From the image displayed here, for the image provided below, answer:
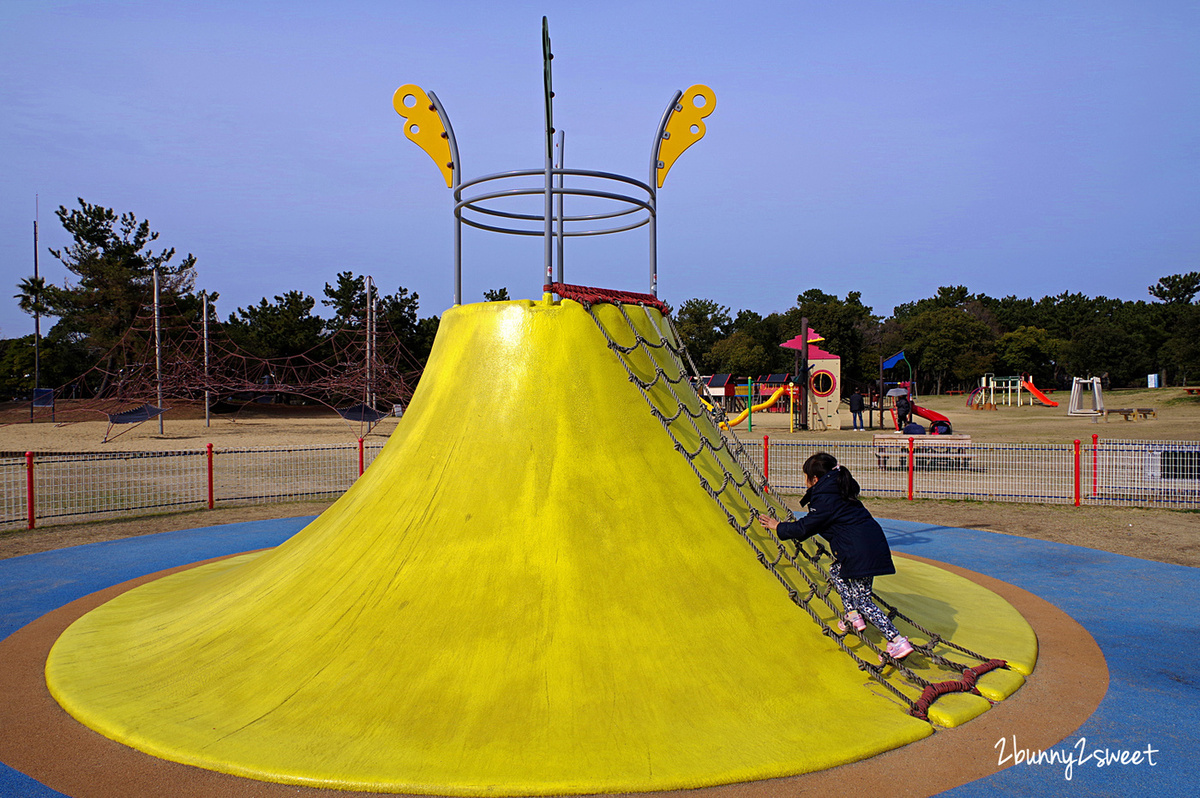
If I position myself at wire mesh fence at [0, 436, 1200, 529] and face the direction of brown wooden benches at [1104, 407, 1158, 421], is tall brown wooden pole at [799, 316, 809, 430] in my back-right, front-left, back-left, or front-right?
front-left

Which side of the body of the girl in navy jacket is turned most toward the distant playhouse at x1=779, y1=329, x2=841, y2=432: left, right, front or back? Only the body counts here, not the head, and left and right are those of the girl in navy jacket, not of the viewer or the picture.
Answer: right

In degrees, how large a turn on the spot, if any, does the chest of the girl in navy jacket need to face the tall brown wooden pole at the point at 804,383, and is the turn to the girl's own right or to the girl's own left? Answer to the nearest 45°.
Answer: approximately 90° to the girl's own right

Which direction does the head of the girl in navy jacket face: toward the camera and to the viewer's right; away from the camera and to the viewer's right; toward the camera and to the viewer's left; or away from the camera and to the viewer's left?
away from the camera and to the viewer's left

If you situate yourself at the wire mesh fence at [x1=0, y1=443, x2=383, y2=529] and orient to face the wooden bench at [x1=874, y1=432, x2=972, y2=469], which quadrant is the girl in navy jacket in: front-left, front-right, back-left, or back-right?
front-right

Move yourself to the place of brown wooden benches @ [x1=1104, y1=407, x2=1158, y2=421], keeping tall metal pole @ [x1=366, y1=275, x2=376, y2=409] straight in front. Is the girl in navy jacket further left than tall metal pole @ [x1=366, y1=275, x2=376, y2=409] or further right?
left

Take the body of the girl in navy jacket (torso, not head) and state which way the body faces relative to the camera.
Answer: to the viewer's left

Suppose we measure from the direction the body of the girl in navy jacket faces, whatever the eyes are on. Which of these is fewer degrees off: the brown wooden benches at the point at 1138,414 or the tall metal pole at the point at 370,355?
the tall metal pole

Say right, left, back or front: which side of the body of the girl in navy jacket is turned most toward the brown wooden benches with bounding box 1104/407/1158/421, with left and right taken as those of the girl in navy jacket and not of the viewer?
right

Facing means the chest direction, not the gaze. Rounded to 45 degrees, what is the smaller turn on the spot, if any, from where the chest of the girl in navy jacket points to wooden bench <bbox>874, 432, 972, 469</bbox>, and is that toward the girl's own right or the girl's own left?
approximately 90° to the girl's own right
